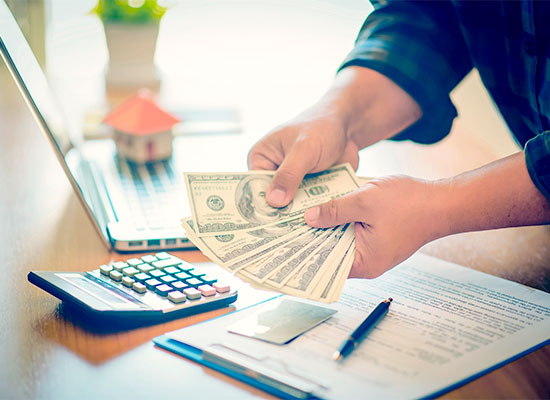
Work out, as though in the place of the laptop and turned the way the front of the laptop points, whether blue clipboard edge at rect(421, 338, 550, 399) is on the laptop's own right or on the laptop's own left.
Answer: on the laptop's own right

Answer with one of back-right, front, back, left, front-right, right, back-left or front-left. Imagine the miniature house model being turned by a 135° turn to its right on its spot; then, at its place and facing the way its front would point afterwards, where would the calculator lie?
left

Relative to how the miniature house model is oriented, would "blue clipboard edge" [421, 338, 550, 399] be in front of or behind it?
in front

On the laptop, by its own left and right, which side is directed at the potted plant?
left

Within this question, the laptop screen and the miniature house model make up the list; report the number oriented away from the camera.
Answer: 0

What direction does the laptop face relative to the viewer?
to the viewer's right

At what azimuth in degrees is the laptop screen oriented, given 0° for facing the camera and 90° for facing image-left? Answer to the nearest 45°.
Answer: approximately 270°
